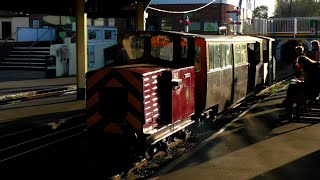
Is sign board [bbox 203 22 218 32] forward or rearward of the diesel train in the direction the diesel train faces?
rearward

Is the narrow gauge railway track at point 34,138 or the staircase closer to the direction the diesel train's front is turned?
the narrow gauge railway track

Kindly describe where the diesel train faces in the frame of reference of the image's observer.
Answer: facing the viewer and to the left of the viewer

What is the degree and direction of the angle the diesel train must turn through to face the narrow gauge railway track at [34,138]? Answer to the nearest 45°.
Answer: approximately 90° to its right

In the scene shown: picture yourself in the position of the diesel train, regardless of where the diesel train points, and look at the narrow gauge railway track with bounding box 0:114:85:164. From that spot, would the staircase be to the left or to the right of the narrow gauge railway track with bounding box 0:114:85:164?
right
